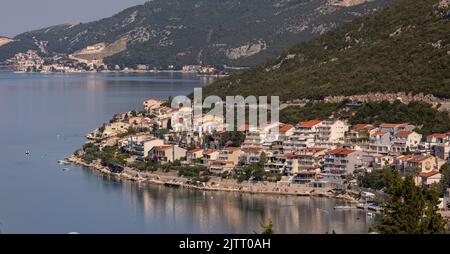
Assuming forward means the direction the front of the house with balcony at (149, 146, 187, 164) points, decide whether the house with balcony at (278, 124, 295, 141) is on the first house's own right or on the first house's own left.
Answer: on the first house's own left

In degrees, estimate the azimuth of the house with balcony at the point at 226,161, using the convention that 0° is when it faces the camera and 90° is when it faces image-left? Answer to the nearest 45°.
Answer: approximately 45°

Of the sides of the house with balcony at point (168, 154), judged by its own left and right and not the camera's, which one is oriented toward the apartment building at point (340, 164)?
left

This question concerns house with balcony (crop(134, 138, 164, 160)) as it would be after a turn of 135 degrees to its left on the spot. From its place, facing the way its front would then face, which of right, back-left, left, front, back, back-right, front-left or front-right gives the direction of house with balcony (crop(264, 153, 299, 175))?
front-right

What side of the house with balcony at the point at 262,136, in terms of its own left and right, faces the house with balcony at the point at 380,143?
left

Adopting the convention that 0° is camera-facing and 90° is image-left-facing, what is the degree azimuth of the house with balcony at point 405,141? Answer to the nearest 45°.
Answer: approximately 45°

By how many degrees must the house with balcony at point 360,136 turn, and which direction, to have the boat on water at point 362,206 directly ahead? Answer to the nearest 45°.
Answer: approximately 45° to its left
